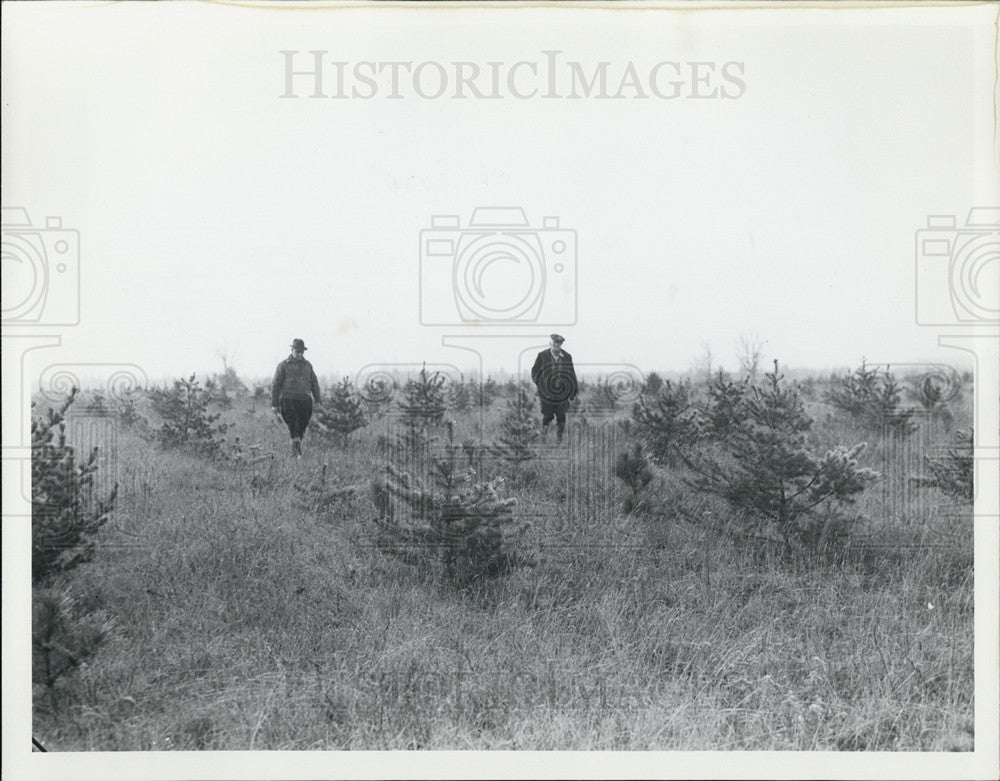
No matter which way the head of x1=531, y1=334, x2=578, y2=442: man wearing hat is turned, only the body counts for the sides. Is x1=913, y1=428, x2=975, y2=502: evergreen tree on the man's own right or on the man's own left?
on the man's own left

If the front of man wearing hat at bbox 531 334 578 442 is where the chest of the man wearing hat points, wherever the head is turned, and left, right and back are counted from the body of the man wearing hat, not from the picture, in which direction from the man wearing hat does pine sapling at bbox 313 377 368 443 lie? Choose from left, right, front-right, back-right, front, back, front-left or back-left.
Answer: right

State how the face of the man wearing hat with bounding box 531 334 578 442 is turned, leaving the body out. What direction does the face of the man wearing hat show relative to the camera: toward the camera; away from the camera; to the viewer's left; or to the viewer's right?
toward the camera

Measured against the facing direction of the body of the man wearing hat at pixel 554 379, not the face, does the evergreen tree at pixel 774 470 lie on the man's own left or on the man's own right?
on the man's own left

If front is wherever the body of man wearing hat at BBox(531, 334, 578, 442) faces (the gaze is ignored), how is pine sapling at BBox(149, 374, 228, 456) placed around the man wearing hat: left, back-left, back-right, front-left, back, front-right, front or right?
right

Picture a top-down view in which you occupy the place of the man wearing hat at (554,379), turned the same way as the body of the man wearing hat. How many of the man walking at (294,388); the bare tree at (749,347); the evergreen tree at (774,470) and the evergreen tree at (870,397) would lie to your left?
3

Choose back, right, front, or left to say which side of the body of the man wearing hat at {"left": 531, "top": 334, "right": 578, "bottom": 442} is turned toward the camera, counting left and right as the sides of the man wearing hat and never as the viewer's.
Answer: front

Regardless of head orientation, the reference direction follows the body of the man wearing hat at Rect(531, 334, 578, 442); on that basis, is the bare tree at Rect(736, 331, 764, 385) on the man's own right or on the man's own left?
on the man's own left
